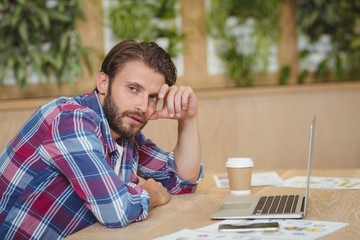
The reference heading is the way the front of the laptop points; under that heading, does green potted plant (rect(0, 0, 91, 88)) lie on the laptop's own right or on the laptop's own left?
on the laptop's own right

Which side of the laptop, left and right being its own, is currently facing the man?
front

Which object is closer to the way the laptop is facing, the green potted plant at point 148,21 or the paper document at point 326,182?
the green potted plant

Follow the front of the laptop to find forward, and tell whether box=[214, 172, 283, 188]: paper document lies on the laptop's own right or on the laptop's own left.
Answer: on the laptop's own right

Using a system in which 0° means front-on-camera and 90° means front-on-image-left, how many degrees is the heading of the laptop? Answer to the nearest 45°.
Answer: approximately 90°

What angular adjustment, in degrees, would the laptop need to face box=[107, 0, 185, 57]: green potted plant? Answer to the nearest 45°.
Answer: approximately 90° to its right

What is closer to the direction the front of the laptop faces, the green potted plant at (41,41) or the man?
the man

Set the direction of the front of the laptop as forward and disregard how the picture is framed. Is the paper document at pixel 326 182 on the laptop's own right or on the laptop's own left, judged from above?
on the laptop's own right

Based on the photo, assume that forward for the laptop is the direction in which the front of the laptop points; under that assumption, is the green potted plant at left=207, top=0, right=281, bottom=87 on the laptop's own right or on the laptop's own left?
on the laptop's own right
